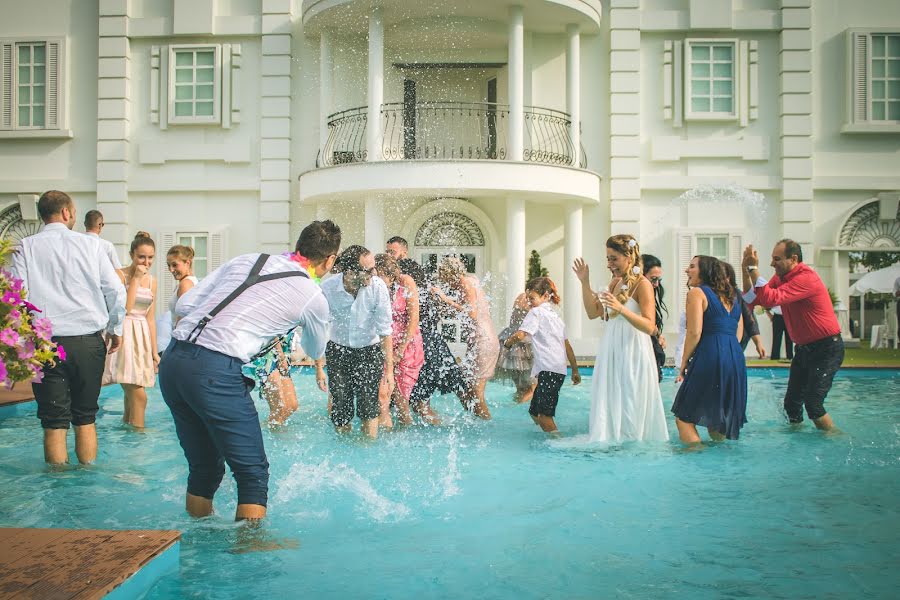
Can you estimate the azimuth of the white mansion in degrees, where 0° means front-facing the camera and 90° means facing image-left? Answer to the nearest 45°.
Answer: approximately 0°

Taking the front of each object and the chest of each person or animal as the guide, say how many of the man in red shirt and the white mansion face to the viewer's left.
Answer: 1

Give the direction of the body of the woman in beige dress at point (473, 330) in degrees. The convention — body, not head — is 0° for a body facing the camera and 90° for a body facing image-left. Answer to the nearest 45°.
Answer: approximately 90°

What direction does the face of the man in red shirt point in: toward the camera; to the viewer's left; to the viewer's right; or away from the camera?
to the viewer's left

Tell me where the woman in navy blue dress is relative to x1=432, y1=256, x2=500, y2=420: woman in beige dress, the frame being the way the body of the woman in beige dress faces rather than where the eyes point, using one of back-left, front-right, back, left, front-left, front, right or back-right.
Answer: back-left

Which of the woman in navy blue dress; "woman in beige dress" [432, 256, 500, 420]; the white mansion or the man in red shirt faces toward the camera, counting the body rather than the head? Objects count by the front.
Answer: the white mansion

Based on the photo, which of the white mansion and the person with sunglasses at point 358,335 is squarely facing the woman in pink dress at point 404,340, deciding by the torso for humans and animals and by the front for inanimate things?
the white mansion

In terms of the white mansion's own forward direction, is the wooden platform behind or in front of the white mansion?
in front

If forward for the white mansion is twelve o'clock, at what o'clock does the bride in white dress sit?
The bride in white dress is roughly at 12 o'clock from the white mansion.

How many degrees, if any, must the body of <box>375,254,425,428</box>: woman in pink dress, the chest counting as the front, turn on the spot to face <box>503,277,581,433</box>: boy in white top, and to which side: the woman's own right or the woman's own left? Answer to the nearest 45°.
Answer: approximately 135° to the woman's own left

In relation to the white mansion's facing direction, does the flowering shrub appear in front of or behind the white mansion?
in front
